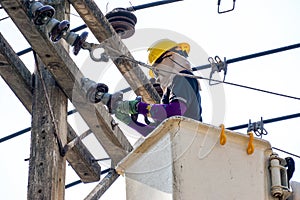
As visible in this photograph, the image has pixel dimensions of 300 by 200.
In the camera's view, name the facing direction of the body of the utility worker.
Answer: to the viewer's left

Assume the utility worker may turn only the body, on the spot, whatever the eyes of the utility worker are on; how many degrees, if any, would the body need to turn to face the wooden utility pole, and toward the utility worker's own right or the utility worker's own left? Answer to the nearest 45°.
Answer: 0° — they already face it

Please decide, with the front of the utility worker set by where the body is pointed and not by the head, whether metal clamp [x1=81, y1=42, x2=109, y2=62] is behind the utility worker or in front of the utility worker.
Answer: in front

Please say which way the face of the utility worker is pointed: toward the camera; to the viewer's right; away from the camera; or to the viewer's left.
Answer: to the viewer's left
